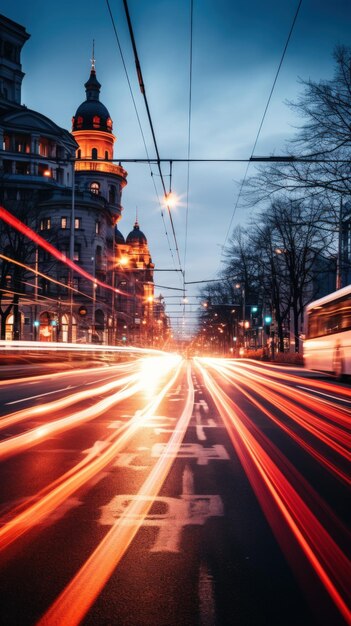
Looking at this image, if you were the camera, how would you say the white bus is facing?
facing away from the viewer and to the left of the viewer

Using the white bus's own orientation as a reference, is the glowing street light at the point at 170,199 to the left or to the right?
on its left
